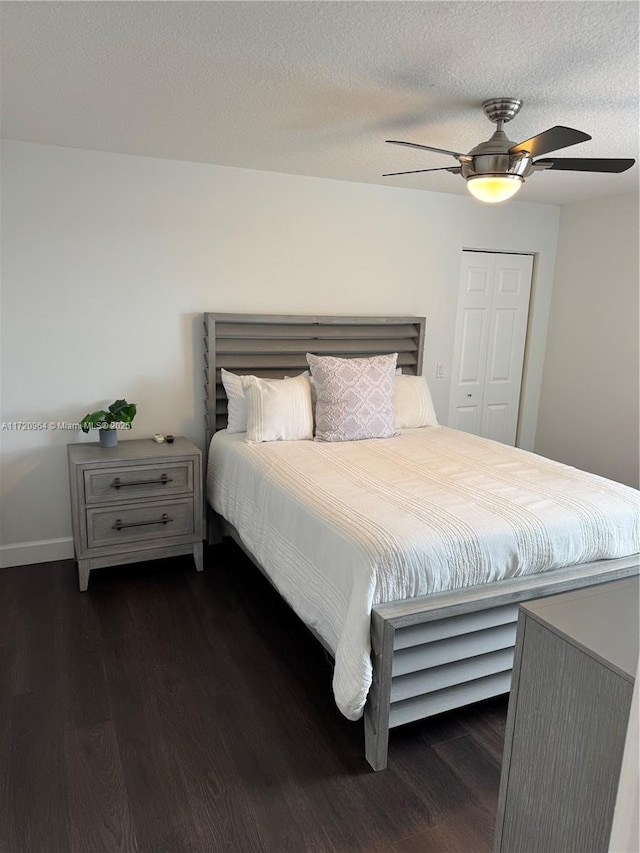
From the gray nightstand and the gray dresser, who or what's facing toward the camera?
the gray nightstand

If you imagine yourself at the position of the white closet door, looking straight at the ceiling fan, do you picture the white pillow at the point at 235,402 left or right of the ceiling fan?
right

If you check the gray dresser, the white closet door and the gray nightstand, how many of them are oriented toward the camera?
2

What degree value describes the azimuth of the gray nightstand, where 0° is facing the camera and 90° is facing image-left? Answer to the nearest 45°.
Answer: approximately 0°

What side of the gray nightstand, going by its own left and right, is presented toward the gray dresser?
front

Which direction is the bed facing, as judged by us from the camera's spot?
facing the viewer and to the right of the viewer

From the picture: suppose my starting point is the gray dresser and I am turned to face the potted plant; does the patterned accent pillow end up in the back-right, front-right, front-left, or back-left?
front-right

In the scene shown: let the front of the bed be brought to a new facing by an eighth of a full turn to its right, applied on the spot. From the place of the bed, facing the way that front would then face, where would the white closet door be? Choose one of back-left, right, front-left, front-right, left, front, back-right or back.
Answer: back

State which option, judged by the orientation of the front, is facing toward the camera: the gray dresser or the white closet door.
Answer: the white closet door

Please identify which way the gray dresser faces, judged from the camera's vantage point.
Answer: facing away from the viewer and to the left of the viewer

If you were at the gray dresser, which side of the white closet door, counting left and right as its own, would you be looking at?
front

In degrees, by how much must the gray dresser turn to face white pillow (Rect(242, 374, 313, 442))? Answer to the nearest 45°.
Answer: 0° — it already faces it

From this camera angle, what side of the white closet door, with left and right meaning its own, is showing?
front
